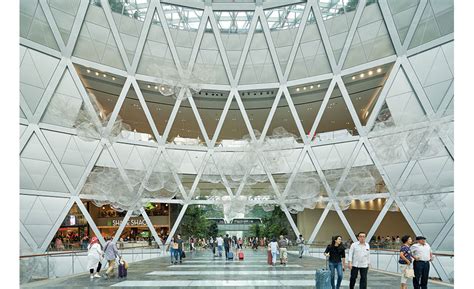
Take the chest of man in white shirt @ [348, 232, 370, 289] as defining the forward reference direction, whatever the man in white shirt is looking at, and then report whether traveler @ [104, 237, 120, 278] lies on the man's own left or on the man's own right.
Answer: on the man's own right

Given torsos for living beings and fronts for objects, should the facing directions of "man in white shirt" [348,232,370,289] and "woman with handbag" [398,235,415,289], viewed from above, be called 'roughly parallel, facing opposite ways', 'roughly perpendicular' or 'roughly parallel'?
roughly perpendicular

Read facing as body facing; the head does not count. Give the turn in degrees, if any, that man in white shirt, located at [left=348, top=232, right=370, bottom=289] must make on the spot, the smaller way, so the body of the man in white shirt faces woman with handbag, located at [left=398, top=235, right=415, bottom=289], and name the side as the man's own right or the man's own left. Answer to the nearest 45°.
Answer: approximately 135° to the man's own left

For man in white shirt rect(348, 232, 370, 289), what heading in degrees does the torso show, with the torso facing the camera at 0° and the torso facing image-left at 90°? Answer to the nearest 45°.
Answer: approximately 0°
